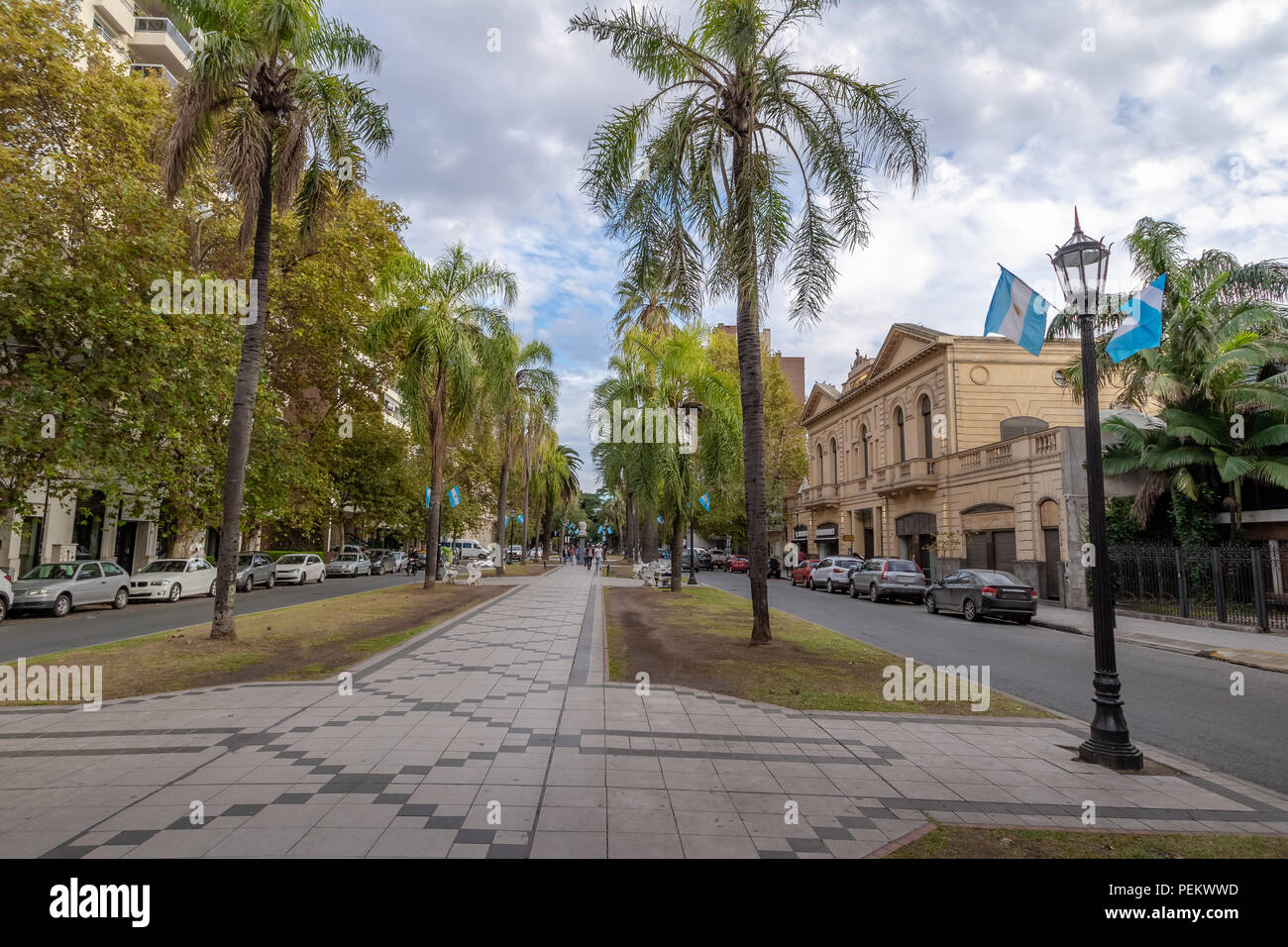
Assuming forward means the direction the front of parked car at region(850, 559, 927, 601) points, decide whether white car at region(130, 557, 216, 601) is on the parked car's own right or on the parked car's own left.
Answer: on the parked car's own left

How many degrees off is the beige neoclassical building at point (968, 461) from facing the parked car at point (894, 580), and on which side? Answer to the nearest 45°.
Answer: approximately 45° to its left

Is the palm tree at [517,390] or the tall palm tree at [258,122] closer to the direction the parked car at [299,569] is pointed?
the tall palm tree

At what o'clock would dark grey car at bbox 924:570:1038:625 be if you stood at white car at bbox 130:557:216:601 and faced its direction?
The dark grey car is roughly at 9 o'clock from the white car.

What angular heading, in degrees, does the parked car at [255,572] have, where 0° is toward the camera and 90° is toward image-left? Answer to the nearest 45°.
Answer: approximately 45°

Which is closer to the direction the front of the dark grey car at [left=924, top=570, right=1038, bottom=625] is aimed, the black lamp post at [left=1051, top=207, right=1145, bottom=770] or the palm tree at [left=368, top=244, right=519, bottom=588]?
the palm tree

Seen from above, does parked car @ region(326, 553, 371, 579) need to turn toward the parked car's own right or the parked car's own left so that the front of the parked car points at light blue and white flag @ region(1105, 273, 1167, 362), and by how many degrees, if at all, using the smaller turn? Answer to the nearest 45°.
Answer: approximately 45° to the parked car's own left

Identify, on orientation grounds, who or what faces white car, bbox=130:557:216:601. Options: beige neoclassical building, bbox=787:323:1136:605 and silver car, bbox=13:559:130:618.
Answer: the beige neoclassical building

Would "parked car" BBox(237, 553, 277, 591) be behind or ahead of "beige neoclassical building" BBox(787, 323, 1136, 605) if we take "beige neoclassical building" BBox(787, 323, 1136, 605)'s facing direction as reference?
ahead

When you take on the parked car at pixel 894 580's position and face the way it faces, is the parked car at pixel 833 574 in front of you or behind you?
in front

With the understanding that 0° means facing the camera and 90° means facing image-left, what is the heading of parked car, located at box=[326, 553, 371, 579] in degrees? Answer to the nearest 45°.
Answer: approximately 45°

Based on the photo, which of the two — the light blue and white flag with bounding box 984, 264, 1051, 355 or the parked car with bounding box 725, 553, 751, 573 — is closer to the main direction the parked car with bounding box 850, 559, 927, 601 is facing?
the parked car

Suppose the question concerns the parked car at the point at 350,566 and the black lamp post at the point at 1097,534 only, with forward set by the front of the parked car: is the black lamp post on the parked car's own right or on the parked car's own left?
on the parked car's own left
